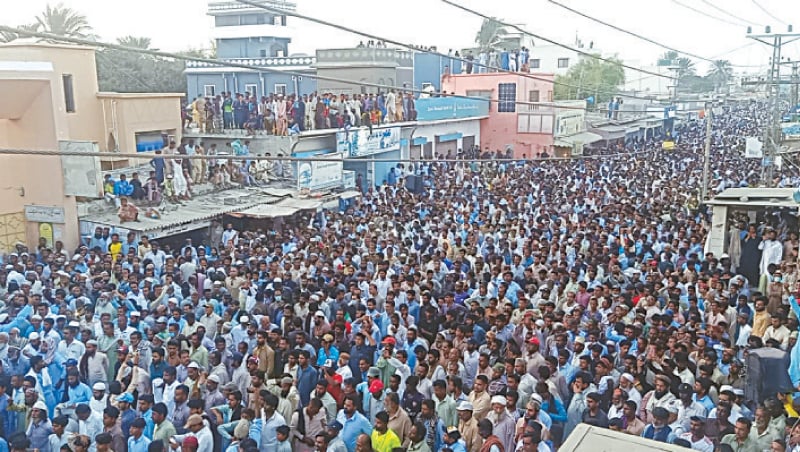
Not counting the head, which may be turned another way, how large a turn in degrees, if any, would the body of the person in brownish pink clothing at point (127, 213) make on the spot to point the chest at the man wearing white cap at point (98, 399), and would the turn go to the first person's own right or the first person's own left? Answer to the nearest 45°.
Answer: approximately 45° to the first person's own right

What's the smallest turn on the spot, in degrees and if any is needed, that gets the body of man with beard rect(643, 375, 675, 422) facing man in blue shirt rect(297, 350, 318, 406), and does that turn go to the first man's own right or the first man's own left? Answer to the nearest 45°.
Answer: approximately 45° to the first man's own right

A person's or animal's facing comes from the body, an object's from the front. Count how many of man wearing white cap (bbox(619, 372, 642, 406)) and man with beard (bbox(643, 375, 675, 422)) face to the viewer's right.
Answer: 0

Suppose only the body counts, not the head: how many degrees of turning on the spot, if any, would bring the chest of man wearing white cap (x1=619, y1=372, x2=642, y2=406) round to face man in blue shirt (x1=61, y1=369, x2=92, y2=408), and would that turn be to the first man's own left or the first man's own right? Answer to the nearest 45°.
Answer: approximately 45° to the first man's own right

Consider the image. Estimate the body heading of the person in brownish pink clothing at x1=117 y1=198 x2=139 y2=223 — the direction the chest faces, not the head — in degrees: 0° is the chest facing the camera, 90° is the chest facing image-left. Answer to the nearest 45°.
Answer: approximately 315°

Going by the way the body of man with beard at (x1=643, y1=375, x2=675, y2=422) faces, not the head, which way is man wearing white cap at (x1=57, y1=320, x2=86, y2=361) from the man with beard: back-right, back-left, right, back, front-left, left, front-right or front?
front-right

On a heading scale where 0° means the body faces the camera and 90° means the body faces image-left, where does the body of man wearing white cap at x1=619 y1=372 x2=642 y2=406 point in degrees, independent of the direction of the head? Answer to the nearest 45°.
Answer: approximately 45°

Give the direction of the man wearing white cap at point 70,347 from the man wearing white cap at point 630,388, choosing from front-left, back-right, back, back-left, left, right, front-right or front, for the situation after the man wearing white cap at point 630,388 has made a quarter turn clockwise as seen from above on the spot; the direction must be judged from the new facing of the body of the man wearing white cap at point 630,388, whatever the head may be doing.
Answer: front-left

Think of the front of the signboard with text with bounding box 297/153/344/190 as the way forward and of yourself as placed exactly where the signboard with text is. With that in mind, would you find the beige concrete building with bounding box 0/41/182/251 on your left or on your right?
on your right

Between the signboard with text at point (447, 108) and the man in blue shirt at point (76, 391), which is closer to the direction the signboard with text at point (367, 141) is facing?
the man in blue shirt

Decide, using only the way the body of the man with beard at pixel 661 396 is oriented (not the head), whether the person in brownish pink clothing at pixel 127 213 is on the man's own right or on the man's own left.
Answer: on the man's own right

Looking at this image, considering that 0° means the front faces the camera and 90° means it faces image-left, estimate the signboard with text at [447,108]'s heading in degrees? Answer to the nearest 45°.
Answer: approximately 315°

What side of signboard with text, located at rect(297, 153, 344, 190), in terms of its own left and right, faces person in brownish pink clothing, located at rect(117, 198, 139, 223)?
right

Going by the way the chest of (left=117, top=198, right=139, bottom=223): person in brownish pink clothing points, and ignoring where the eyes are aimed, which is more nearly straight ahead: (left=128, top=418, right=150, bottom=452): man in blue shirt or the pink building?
the man in blue shirt
